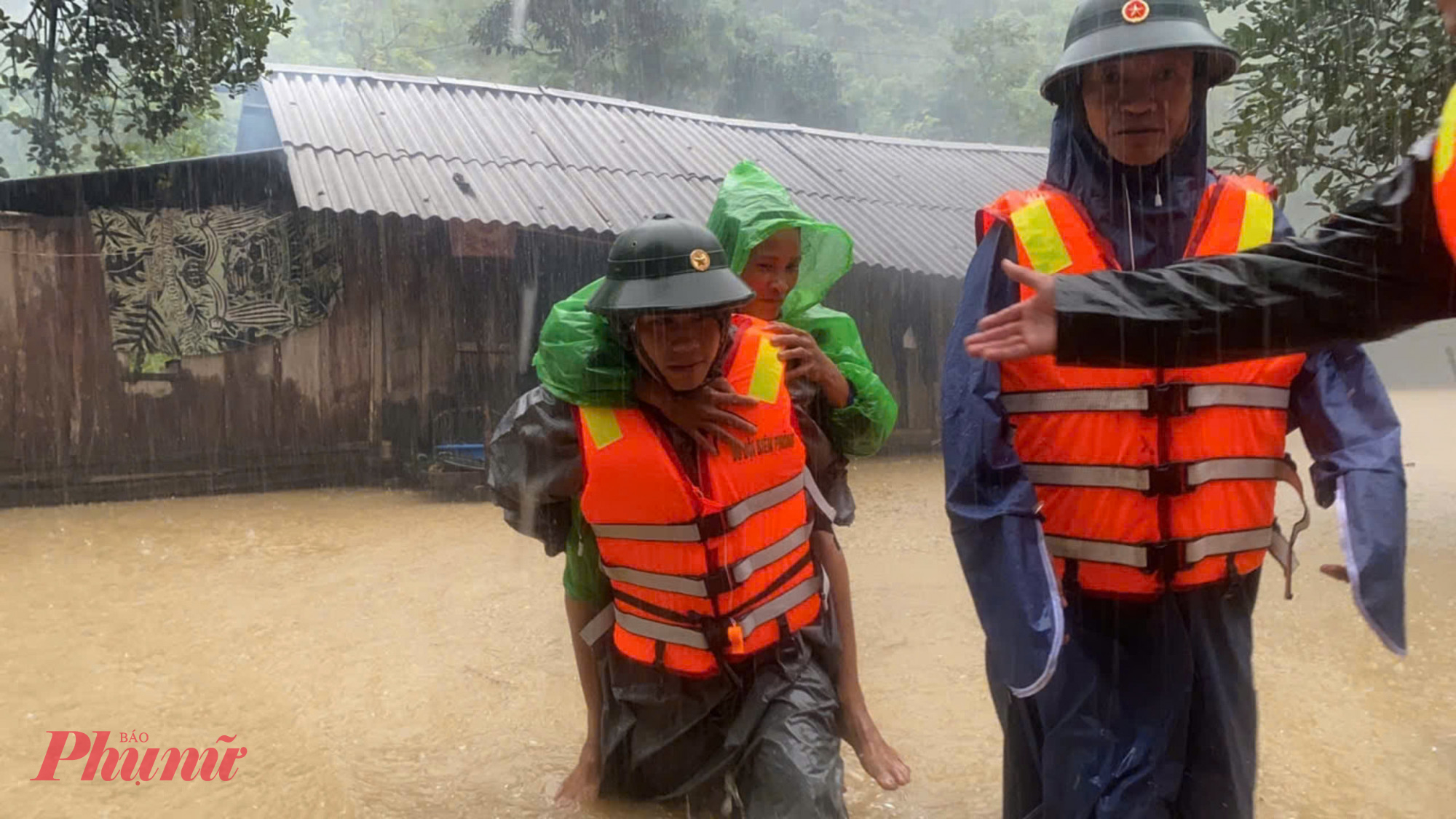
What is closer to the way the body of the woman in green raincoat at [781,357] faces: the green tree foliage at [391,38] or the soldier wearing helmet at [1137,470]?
the soldier wearing helmet

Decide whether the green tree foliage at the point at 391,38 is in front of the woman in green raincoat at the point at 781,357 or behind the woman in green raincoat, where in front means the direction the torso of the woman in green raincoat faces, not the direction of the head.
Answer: behind

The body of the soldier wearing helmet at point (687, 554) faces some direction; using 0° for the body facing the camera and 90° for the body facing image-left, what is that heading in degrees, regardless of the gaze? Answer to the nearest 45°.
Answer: approximately 0°

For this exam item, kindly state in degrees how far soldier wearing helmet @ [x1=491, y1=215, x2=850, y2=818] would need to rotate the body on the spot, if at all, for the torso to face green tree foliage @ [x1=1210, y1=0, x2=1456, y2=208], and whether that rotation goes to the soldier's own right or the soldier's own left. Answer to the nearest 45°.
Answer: approximately 135° to the soldier's own left

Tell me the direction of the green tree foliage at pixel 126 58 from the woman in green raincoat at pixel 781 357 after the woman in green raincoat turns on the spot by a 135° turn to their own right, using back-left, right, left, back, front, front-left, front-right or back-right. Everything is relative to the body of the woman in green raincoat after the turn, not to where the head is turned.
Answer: front

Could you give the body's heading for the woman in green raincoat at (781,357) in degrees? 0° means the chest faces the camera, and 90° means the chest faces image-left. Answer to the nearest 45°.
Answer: approximately 0°

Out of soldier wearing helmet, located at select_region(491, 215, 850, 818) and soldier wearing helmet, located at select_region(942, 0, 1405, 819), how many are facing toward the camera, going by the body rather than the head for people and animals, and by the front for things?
2

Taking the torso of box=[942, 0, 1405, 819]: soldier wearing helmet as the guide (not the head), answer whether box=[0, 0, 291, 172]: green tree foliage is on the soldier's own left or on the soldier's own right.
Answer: on the soldier's own right

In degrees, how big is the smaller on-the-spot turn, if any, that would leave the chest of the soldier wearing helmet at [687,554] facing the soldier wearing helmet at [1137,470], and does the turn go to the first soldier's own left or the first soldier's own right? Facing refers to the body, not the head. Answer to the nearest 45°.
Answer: approximately 45° to the first soldier's own left

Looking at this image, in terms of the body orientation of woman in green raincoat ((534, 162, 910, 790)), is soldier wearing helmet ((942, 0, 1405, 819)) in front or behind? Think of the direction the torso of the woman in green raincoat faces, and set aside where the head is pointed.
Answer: in front

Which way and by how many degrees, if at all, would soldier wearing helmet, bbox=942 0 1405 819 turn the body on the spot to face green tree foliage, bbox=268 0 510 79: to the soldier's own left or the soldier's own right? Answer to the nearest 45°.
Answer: approximately 135° to the soldier's own right

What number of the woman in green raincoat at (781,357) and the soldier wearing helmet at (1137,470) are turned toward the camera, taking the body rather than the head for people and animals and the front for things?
2
